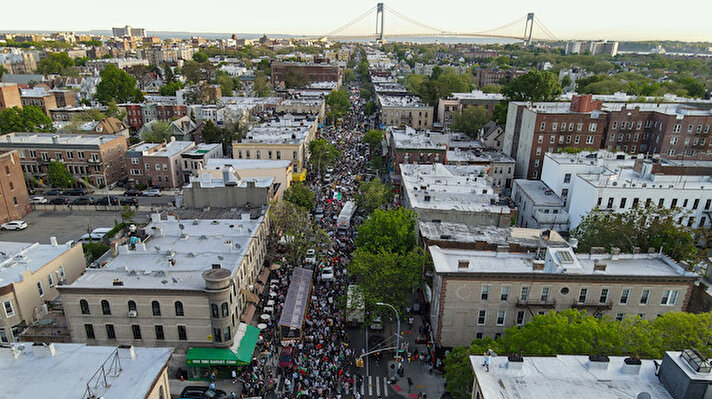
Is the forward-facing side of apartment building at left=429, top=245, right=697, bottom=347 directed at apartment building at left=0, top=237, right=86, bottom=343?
no

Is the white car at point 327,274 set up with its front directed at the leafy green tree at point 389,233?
no

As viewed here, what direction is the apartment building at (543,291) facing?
toward the camera

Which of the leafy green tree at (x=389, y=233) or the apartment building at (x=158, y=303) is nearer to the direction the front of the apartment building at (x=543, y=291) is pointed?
the apartment building

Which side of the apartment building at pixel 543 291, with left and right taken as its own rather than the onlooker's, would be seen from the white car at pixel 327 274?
right

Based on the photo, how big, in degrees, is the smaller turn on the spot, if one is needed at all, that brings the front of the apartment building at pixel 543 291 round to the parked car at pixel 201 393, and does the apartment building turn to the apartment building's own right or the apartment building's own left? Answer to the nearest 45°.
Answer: approximately 45° to the apartment building's own right

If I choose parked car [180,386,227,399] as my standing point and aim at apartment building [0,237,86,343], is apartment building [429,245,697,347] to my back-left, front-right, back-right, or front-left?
back-right

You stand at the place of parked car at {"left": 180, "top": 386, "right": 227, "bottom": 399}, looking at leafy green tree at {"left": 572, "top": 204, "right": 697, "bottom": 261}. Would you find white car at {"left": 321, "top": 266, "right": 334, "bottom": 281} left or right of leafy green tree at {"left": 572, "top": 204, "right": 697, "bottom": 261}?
left
